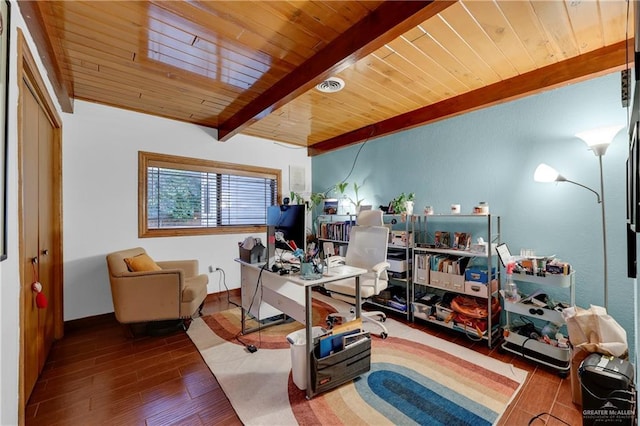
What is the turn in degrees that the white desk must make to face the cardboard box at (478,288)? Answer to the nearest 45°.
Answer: approximately 45° to its right

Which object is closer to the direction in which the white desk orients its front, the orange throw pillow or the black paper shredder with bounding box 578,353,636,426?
the black paper shredder

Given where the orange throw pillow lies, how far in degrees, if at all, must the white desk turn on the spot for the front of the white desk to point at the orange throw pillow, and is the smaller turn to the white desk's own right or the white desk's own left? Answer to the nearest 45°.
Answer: approximately 135° to the white desk's own left

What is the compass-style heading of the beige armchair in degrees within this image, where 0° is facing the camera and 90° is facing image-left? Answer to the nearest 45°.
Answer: approximately 270°

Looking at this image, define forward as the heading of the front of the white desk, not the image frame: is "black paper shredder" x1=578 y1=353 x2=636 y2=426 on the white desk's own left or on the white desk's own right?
on the white desk's own right

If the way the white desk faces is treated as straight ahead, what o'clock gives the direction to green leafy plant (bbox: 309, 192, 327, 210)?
The green leafy plant is roughly at 11 o'clock from the white desk.

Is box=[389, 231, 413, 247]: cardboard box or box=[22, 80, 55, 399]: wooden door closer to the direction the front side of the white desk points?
the cardboard box

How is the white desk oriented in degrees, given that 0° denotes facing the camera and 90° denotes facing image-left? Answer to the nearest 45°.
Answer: approximately 225°
